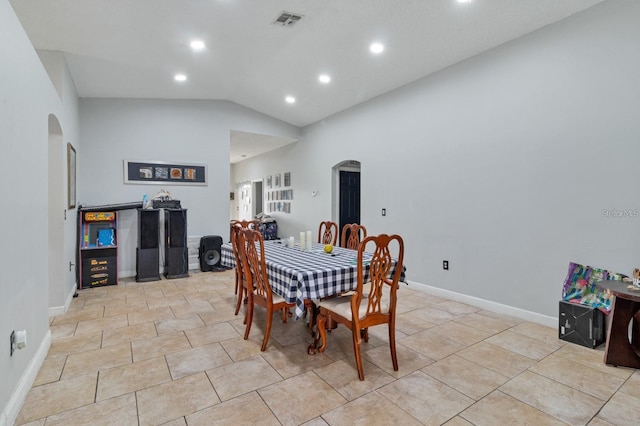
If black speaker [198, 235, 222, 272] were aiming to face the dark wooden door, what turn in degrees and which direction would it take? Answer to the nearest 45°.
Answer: approximately 90° to its left

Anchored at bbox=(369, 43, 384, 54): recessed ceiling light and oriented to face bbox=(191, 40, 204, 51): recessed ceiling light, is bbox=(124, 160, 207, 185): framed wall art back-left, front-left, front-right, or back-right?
front-right

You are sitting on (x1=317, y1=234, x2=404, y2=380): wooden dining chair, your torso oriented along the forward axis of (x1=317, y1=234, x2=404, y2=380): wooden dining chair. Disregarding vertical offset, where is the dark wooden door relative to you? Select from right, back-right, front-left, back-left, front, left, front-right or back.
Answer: front-right

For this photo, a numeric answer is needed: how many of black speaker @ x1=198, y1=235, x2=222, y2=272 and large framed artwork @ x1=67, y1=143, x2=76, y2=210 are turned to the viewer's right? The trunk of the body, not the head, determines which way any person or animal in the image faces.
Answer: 1

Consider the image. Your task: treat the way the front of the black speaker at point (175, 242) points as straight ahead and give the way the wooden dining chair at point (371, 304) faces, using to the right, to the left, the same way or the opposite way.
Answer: the opposite way

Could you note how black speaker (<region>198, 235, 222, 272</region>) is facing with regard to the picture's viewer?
facing the viewer

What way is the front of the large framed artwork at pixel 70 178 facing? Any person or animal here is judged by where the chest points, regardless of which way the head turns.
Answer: to the viewer's right

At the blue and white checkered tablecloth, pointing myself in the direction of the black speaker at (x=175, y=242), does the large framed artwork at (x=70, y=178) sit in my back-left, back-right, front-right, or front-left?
front-left

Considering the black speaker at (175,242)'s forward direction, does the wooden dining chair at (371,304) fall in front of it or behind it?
in front

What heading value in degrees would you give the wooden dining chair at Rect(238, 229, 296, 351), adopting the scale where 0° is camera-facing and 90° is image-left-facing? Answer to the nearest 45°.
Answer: approximately 225°

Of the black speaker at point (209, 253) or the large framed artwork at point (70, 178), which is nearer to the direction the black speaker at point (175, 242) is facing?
the large framed artwork
